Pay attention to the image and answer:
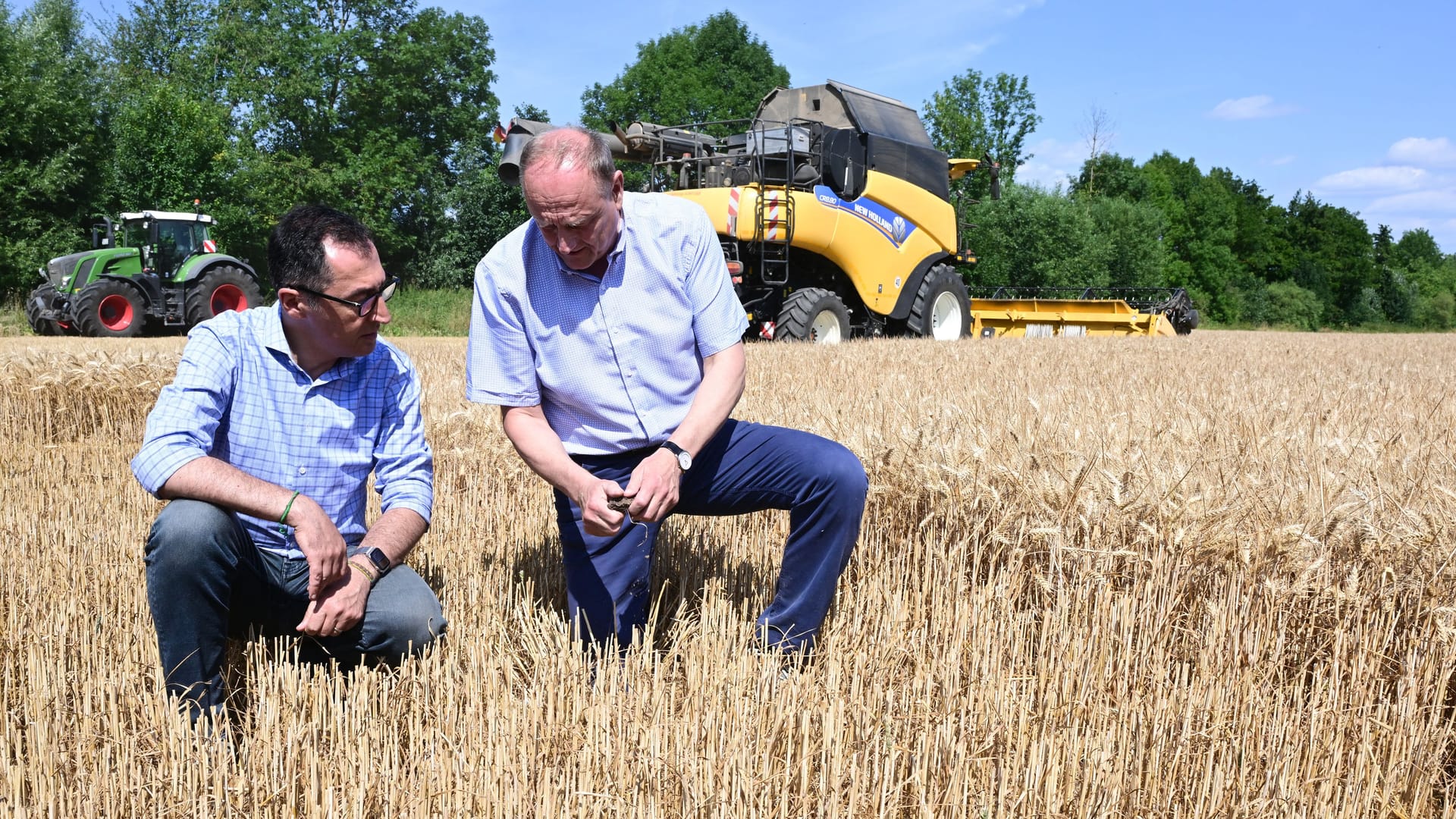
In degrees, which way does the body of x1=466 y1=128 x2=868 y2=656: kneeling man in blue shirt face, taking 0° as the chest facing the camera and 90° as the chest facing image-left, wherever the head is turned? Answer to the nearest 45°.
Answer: approximately 0°

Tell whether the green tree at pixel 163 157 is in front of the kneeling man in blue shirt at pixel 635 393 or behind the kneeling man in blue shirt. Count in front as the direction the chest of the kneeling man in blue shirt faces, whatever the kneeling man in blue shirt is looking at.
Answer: behind

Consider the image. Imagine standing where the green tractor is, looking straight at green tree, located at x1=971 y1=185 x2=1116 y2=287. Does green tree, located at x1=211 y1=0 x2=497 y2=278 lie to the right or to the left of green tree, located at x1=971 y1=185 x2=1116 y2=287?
left

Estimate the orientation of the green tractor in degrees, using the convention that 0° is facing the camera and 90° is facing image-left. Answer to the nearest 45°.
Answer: approximately 45°

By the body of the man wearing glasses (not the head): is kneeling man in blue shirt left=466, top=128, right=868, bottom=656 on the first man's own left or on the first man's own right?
on the first man's own left
